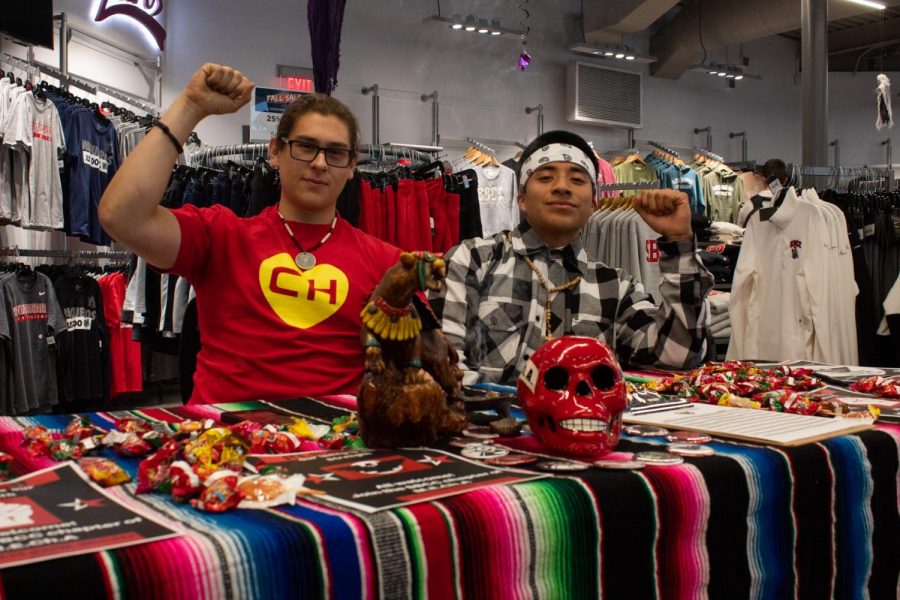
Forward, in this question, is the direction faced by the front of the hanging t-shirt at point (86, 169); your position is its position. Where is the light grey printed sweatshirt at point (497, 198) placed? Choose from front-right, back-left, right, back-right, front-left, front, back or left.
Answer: front-left

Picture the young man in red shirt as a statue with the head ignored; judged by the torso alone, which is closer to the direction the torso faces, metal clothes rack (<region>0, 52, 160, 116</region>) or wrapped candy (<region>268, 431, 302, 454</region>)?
the wrapped candy

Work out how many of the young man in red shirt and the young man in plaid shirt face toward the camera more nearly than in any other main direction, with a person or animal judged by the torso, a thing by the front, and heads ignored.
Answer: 2

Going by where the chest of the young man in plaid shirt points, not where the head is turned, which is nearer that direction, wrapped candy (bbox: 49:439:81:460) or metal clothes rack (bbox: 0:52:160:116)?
the wrapped candy

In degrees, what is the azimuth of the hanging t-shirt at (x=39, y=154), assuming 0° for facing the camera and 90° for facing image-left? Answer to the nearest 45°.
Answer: approximately 315°

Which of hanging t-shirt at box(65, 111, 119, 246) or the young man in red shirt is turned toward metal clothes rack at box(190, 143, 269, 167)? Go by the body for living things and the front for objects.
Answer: the hanging t-shirt

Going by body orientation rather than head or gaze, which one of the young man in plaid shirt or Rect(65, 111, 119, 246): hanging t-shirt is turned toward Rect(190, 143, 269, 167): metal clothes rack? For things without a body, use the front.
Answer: the hanging t-shirt

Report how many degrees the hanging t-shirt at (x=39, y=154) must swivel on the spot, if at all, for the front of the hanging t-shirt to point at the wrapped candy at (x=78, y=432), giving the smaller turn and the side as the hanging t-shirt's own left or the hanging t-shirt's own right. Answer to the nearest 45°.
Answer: approximately 45° to the hanging t-shirt's own right

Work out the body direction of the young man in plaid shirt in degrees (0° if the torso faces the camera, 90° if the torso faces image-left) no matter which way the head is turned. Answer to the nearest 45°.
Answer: approximately 0°
